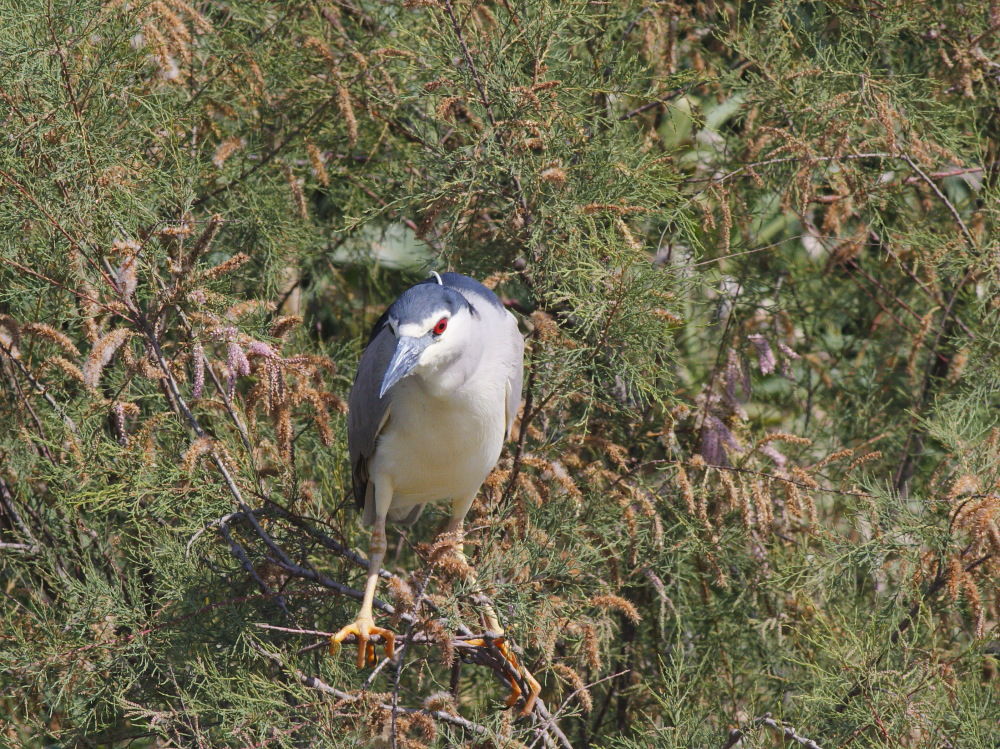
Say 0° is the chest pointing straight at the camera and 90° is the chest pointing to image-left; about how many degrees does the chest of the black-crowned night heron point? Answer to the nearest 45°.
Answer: approximately 0°
